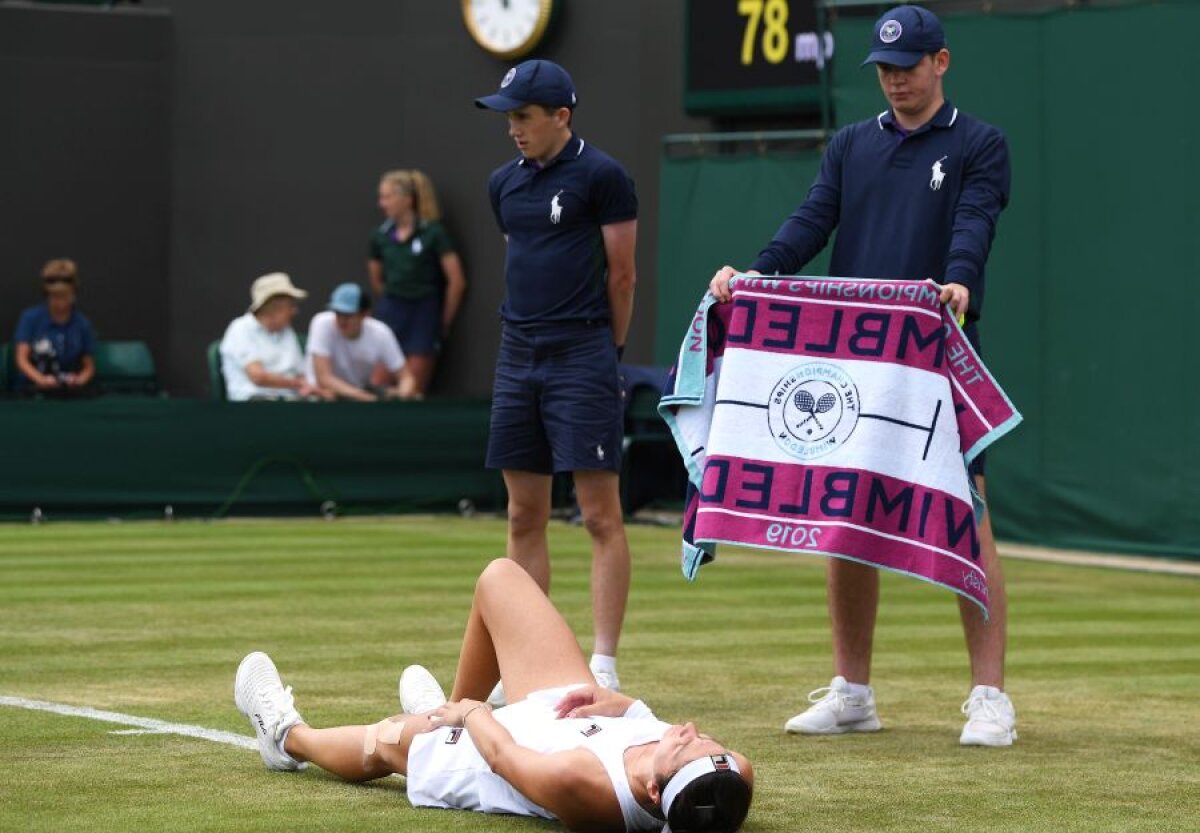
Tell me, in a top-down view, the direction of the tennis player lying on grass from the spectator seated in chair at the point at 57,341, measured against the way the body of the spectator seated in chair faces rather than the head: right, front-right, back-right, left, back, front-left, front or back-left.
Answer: front

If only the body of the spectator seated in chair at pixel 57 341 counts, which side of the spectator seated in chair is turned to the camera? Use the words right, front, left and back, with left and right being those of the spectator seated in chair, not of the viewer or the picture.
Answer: front

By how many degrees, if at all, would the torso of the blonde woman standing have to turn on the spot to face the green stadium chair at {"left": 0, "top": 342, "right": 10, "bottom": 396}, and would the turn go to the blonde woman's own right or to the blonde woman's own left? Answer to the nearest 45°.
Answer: approximately 45° to the blonde woman's own right

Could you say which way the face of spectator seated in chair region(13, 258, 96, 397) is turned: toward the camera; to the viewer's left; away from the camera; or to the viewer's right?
toward the camera

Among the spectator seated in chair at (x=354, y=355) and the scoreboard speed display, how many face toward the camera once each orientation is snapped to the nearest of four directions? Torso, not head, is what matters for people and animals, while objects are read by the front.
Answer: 2

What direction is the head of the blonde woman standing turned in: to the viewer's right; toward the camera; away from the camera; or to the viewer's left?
to the viewer's left

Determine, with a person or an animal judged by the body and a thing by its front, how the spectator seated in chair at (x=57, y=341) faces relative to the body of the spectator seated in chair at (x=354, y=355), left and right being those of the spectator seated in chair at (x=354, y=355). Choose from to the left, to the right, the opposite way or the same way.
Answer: the same way

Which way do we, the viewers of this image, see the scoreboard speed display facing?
facing the viewer

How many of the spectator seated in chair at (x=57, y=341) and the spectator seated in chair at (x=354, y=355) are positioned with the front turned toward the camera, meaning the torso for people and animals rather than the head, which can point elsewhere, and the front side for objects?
2

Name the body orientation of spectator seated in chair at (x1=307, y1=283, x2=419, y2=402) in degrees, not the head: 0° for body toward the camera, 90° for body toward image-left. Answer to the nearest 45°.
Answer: approximately 0°

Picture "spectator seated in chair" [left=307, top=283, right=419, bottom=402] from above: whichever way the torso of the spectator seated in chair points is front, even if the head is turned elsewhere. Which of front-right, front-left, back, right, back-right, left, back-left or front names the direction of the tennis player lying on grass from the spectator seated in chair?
front

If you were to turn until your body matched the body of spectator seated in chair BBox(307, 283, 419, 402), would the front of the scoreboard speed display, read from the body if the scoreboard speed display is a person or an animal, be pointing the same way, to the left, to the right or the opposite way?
the same way

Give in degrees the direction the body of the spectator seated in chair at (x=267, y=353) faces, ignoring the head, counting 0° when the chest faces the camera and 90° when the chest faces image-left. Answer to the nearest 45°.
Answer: approximately 315°

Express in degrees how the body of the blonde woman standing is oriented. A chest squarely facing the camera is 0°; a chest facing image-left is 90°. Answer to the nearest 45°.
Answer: approximately 45°
